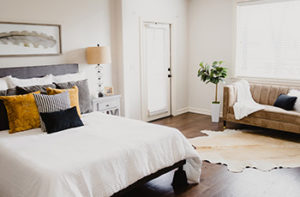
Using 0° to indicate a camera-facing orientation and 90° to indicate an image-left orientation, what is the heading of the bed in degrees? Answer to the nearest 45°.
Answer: approximately 315°

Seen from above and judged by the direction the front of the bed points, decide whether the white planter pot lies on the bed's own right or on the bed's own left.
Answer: on the bed's own left

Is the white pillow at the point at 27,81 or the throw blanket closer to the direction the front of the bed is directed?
the throw blanket

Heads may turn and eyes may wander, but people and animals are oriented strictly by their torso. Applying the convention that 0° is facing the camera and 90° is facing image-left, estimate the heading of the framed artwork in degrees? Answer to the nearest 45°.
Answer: approximately 315°

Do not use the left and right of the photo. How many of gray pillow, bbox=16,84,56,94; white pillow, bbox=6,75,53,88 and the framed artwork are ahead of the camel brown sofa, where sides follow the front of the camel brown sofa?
3

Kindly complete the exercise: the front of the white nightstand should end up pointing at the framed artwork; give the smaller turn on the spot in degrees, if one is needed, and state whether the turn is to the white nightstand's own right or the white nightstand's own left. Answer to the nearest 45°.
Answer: approximately 135° to the white nightstand's own right

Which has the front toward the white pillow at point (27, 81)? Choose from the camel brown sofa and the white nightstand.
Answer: the camel brown sofa

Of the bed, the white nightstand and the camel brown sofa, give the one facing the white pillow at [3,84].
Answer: the camel brown sofa

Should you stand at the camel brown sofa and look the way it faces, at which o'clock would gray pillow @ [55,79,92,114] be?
The gray pillow is roughly at 12 o'clock from the camel brown sofa.
